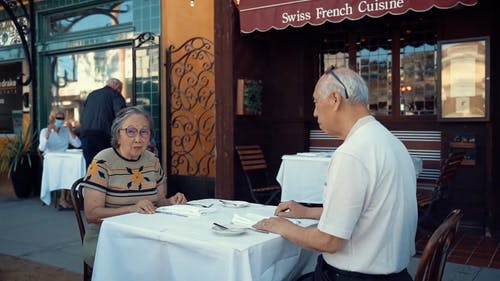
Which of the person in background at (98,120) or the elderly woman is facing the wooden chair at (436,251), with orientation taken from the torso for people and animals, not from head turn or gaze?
the elderly woman

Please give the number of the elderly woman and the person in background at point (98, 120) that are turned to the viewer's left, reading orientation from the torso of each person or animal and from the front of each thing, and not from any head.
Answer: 0

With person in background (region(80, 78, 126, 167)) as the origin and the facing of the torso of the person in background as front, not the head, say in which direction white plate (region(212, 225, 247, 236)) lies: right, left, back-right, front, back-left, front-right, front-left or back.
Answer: back-right

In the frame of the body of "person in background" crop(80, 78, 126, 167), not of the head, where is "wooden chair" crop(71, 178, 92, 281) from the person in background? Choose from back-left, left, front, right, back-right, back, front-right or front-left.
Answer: back-right

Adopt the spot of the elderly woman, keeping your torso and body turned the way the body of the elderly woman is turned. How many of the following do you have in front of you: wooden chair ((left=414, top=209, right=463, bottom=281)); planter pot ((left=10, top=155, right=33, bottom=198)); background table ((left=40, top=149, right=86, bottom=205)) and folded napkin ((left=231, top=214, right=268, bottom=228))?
2

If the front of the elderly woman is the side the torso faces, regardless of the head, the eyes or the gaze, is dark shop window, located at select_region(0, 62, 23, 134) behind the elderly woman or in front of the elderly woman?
behind

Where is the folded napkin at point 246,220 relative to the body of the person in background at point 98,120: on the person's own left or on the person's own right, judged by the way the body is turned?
on the person's own right

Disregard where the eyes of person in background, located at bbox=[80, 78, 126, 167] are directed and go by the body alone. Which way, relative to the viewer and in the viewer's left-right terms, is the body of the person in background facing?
facing away from the viewer and to the right of the viewer

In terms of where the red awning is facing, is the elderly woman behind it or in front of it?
in front

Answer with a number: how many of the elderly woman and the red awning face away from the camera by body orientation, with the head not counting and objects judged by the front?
0

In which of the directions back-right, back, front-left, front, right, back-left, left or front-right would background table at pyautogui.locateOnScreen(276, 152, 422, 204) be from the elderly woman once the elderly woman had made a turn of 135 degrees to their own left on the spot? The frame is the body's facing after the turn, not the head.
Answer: front-right

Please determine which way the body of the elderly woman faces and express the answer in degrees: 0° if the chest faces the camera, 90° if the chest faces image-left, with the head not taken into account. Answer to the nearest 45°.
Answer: approximately 315°

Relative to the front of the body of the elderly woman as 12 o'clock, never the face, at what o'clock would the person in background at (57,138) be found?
The person in background is roughly at 7 o'clock from the elderly woman.
